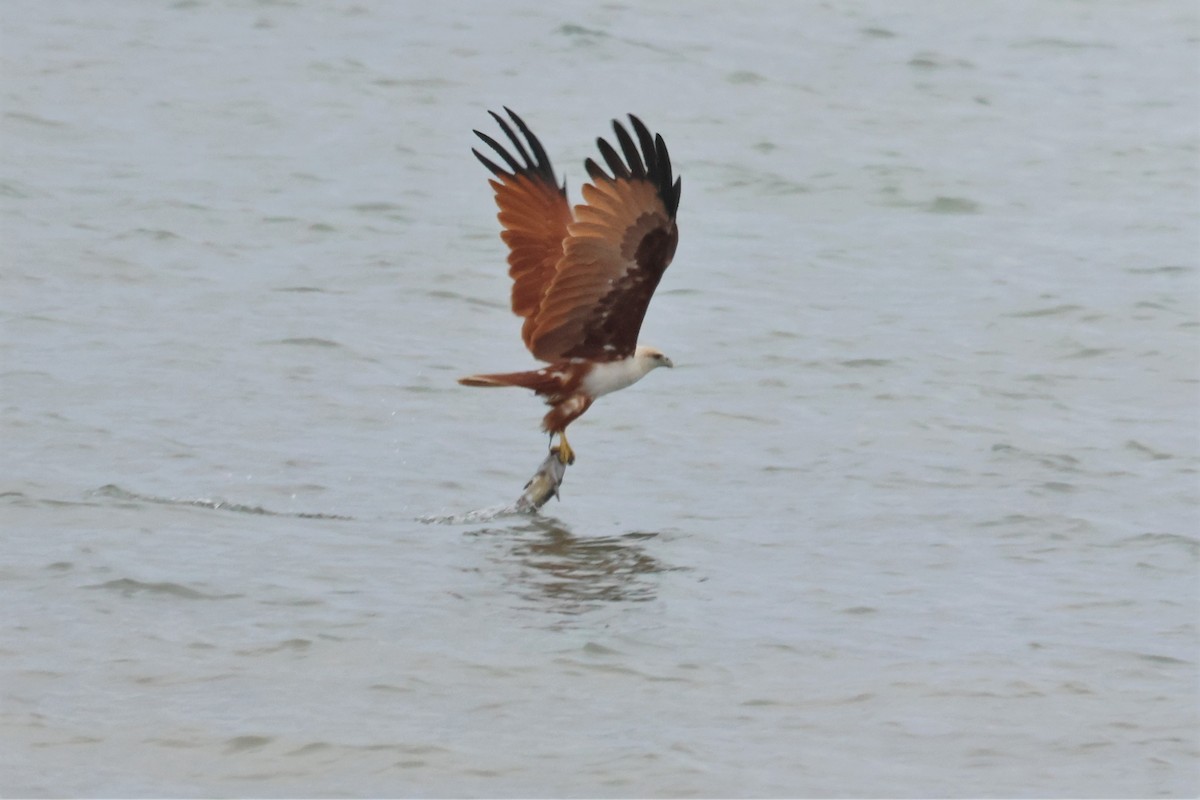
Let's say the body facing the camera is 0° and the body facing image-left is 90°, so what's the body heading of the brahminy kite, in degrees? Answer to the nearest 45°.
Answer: approximately 270°
